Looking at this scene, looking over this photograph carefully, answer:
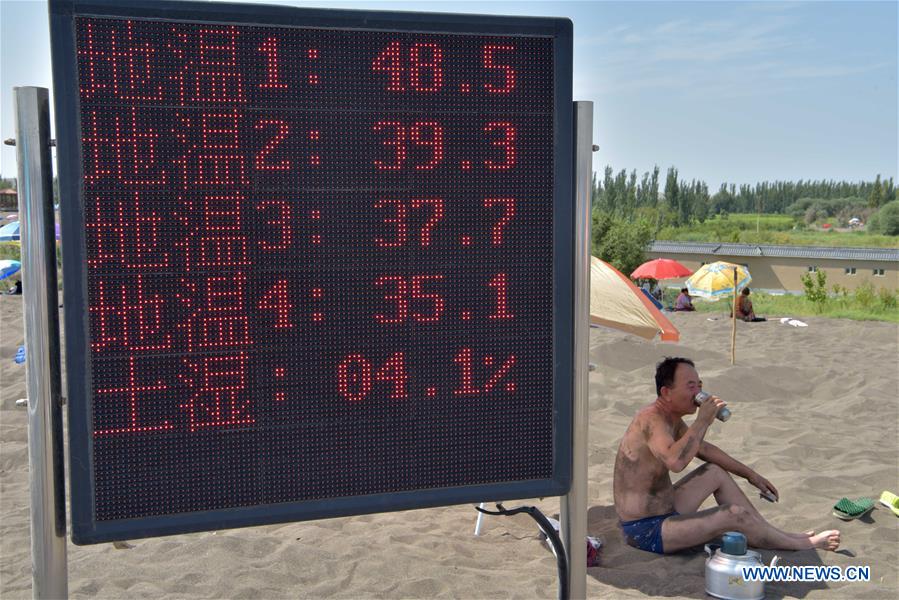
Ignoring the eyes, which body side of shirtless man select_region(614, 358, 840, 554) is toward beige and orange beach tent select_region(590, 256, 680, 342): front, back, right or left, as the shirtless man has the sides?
left

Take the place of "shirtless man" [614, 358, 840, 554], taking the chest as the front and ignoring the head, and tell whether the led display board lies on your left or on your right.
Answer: on your right

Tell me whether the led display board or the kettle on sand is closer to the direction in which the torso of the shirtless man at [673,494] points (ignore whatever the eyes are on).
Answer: the kettle on sand

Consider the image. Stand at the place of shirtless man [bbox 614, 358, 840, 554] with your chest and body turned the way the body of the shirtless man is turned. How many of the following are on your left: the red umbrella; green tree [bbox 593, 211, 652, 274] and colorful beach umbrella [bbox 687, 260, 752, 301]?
3

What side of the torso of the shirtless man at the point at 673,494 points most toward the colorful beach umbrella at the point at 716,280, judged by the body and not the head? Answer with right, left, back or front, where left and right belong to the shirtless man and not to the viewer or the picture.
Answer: left

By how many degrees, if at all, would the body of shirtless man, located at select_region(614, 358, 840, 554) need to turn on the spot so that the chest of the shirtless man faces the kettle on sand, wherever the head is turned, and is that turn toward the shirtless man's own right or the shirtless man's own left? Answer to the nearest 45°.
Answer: approximately 45° to the shirtless man's own right

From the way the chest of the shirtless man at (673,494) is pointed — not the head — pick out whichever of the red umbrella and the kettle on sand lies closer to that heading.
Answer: the kettle on sand

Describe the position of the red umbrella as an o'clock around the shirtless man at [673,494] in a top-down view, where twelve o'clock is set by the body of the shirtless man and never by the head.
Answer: The red umbrella is roughly at 9 o'clock from the shirtless man.

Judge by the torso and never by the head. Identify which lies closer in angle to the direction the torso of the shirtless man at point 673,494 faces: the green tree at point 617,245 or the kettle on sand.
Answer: the kettle on sand

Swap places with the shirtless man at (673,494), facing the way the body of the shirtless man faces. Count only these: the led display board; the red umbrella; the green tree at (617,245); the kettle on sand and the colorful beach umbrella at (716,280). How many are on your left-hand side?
3

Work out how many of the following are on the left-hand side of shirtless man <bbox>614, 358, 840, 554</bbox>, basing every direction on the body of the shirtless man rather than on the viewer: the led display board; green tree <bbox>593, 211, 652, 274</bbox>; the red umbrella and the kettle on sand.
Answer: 2

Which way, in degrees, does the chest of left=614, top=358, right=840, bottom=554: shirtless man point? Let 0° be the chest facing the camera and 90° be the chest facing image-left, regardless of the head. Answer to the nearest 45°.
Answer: approximately 270°

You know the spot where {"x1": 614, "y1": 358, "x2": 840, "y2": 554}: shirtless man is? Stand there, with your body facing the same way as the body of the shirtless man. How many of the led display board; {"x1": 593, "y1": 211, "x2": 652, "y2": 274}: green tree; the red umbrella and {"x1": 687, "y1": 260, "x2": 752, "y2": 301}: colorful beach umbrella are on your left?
3
